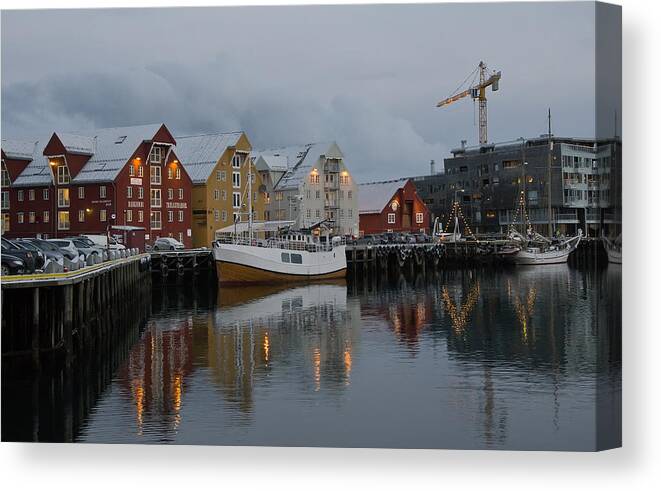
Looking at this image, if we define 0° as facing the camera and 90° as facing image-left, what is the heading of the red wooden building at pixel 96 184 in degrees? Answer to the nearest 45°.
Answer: approximately 315°

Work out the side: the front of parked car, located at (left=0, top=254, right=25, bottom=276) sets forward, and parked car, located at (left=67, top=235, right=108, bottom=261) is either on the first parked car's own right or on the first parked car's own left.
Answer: on the first parked car's own left

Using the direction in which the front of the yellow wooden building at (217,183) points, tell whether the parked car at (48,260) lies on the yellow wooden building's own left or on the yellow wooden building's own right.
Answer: on the yellow wooden building's own right

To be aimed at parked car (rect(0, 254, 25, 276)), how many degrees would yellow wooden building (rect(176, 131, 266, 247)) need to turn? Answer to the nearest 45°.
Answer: approximately 45° to its right

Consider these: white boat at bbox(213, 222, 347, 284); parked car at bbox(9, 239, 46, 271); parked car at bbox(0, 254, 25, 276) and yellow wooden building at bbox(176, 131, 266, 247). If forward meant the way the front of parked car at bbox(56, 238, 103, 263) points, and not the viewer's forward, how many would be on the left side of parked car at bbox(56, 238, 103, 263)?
2

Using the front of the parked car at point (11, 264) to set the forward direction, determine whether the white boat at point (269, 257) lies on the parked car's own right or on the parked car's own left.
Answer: on the parked car's own left
